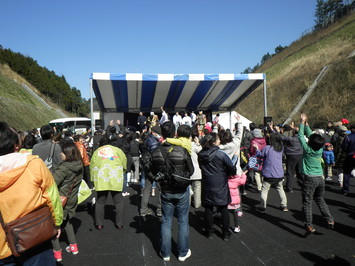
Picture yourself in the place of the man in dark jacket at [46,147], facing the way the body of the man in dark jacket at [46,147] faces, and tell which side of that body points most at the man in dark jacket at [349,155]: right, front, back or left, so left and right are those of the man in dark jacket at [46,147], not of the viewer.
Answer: right

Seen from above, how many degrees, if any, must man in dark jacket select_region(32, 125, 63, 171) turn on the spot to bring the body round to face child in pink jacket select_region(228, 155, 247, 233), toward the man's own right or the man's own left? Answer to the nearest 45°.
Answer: approximately 135° to the man's own right

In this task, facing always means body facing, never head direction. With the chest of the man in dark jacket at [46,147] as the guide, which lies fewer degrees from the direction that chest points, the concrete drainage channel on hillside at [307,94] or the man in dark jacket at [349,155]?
the concrete drainage channel on hillside

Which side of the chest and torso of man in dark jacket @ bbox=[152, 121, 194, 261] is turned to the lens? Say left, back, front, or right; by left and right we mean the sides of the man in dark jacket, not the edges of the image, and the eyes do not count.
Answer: back

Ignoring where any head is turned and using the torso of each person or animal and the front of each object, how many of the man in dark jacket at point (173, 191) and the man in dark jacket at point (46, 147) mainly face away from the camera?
2

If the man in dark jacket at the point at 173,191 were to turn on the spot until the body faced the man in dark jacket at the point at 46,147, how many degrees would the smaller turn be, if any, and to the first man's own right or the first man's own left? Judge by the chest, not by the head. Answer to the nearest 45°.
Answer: approximately 45° to the first man's own left

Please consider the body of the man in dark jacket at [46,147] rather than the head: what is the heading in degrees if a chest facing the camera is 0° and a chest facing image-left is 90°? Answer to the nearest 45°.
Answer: approximately 180°

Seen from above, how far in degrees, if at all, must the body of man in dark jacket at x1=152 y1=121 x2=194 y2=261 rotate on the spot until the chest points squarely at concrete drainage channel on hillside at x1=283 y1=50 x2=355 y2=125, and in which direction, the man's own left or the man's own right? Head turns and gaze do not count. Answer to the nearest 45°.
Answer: approximately 45° to the man's own right

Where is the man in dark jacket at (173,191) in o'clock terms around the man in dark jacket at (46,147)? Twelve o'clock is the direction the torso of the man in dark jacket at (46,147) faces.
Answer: the man in dark jacket at (173,191) is roughly at 5 o'clock from the man in dark jacket at (46,147).
